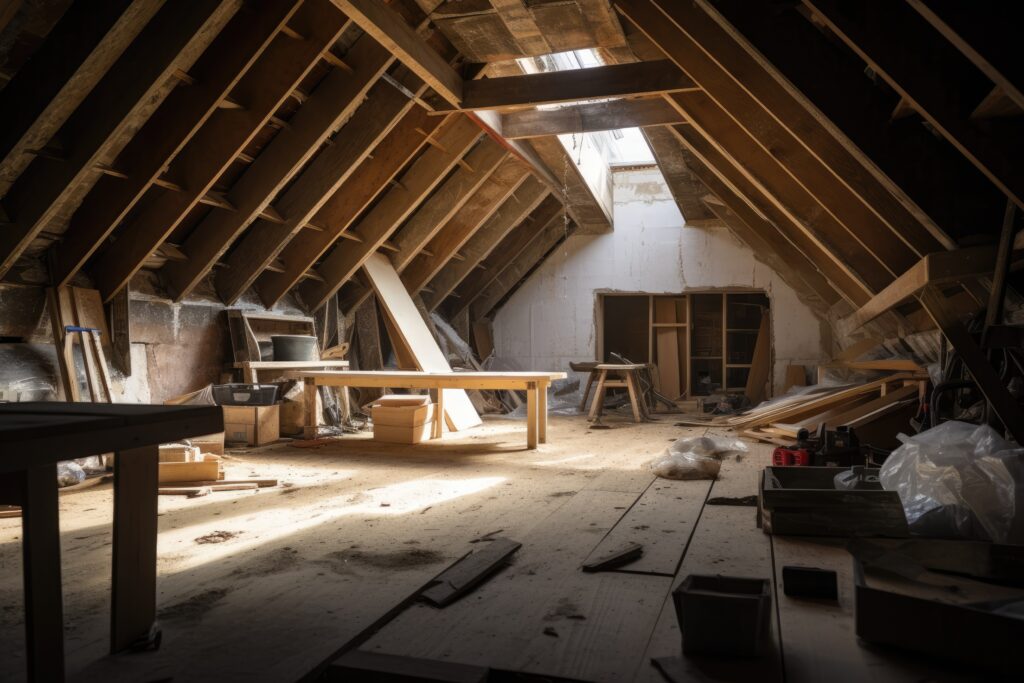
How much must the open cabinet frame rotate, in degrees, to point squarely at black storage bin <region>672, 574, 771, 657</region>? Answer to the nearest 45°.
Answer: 0° — it already faces it

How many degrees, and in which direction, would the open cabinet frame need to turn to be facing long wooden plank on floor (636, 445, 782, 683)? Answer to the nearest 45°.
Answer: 0° — it already faces it

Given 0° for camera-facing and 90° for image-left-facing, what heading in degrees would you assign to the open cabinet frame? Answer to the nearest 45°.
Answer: approximately 0°

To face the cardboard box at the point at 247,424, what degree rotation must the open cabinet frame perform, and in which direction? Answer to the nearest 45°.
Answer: approximately 45° to its right

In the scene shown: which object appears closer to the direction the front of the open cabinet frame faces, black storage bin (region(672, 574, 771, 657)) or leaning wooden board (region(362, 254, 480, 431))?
the black storage bin

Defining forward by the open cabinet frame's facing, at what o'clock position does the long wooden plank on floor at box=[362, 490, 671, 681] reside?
The long wooden plank on floor is roughly at 12 o'clock from the open cabinet frame.

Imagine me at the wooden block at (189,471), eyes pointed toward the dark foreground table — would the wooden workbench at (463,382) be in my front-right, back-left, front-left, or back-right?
back-left
